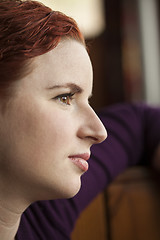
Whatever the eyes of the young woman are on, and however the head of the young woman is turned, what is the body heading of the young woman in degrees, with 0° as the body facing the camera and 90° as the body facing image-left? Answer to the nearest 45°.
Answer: approximately 270°

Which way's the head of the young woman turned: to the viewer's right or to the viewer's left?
to the viewer's right
